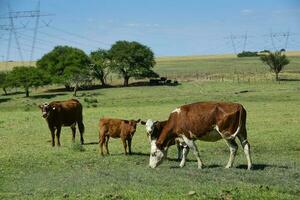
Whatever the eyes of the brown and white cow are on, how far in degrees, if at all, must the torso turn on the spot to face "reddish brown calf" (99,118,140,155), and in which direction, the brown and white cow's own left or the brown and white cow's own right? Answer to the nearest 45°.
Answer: approximately 45° to the brown and white cow's own right

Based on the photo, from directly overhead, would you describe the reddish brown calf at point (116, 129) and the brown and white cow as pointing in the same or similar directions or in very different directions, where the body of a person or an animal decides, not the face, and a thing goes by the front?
very different directions

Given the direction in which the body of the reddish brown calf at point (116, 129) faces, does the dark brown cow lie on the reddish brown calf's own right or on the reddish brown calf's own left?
on the reddish brown calf's own left

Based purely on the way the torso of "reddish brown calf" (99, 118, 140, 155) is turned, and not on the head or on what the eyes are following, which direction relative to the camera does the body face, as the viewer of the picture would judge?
to the viewer's right

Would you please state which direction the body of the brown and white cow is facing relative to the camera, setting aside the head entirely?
to the viewer's left

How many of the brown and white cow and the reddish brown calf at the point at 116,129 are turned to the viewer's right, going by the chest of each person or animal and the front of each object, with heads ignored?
1

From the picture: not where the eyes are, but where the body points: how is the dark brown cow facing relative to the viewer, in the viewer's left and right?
facing the viewer and to the left of the viewer
